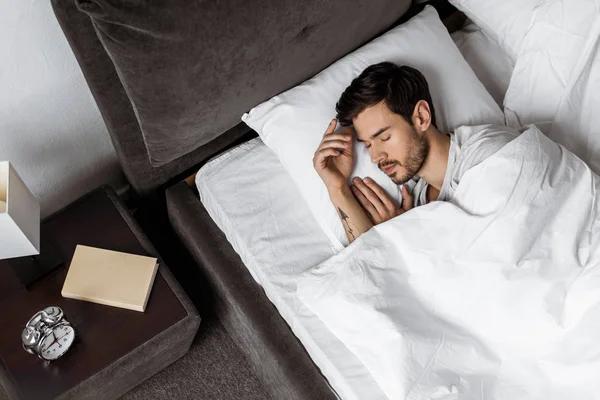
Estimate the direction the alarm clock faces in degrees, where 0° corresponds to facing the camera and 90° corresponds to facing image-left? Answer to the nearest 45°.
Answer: approximately 315°
